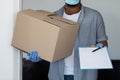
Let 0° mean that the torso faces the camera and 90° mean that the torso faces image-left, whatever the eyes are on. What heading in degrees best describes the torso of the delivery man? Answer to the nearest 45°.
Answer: approximately 0°
